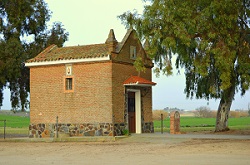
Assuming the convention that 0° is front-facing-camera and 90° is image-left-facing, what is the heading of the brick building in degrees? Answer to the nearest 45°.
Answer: approximately 315°

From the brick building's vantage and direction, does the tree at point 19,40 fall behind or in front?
behind
